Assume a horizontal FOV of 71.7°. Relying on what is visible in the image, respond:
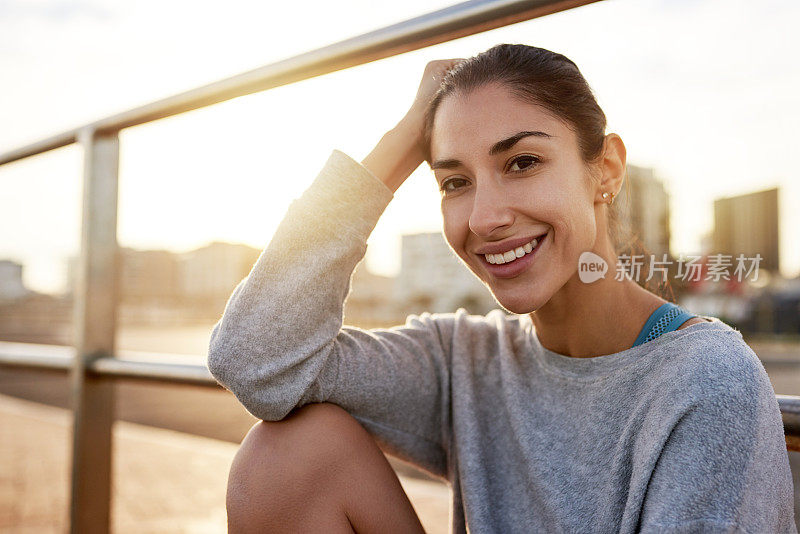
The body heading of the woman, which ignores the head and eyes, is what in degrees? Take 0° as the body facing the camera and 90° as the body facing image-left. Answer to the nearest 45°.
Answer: approximately 45°

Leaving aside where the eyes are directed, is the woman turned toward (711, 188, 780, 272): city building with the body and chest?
no

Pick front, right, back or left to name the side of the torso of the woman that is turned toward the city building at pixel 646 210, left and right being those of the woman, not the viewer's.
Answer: back

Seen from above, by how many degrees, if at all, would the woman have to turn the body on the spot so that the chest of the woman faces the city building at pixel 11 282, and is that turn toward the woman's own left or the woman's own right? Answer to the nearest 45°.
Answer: approximately 90° to the woman's own right

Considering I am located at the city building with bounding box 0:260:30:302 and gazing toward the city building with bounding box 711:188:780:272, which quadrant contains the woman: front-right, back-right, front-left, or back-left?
front-right
